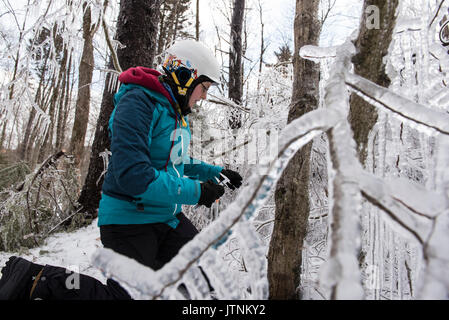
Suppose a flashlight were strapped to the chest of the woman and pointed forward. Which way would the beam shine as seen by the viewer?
to the viewer's right

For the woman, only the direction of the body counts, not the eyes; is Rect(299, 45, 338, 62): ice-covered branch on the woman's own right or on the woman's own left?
on the woman's own right

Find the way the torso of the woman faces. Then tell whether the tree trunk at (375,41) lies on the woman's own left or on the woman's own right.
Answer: on the woman's own left
